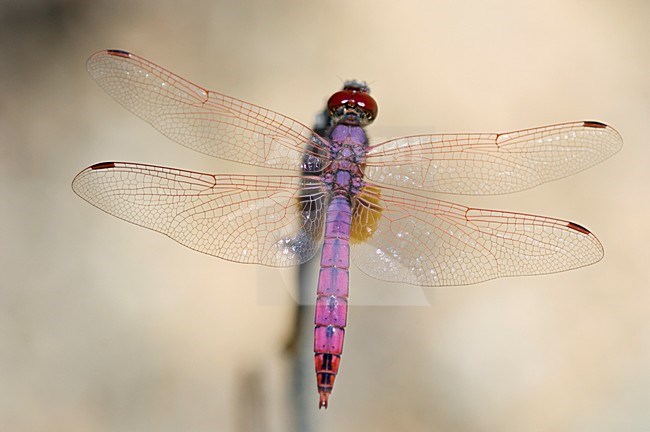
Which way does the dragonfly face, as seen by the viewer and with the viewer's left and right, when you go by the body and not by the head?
facing away from the viewer
